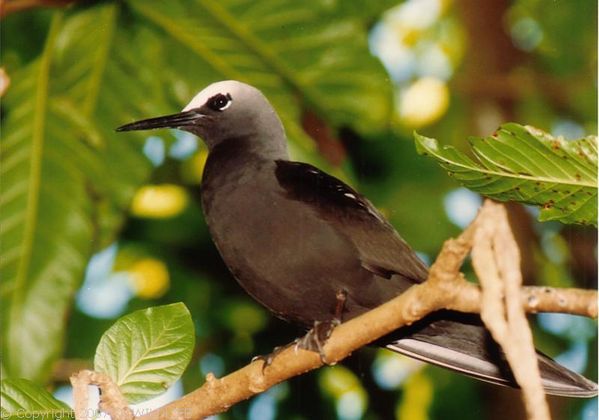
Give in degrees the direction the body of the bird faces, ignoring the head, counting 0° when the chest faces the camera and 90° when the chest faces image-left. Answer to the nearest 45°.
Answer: approximately 90°

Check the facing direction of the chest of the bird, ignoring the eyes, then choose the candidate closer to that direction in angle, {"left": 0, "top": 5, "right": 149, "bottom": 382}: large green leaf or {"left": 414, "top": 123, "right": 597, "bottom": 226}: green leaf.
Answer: the large green leaf

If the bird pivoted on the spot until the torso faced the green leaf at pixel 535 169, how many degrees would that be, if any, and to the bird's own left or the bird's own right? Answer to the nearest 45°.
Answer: approximately 135° to the bird's own left

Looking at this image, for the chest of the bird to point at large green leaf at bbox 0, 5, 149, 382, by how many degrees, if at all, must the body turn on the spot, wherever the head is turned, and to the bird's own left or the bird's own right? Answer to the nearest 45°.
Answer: approximately 45° to the bird's own right
